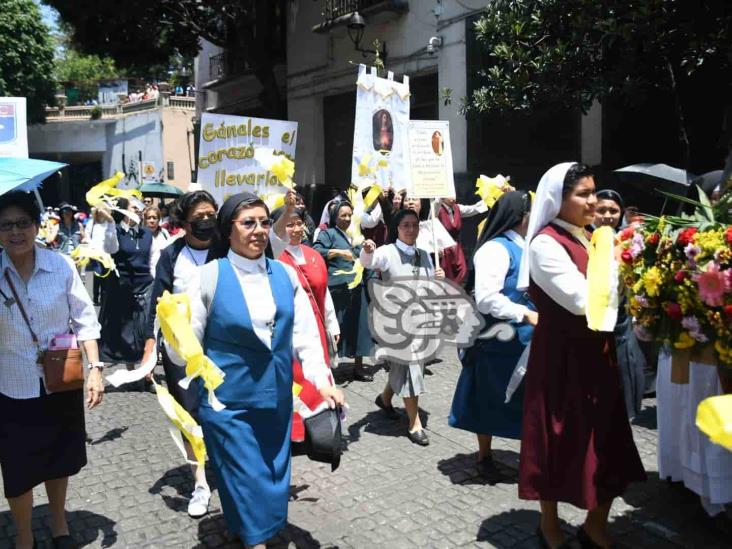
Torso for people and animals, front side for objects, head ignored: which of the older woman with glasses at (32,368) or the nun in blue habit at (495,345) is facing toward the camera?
the older woman with glasses

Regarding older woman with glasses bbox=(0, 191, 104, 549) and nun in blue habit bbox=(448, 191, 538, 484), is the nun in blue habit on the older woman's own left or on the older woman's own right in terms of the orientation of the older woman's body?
on the older woman's own left

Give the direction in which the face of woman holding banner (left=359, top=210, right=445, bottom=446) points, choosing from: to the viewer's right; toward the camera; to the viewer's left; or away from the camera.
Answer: toward the camera

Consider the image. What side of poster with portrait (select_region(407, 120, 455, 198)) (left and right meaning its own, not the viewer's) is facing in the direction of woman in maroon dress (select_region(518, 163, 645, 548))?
front

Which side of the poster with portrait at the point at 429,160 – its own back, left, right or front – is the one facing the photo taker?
front

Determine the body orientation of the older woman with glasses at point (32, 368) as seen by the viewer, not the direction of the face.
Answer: toward the camera

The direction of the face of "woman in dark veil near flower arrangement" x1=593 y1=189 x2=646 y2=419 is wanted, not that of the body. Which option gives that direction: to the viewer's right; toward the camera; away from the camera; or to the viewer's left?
toward the camera

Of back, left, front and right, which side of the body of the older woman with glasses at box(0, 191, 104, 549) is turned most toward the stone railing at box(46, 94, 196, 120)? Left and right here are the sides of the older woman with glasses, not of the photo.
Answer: back

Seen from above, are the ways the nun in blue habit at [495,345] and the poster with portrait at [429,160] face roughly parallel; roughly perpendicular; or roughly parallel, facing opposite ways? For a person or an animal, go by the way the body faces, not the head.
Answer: roughly perpendicular

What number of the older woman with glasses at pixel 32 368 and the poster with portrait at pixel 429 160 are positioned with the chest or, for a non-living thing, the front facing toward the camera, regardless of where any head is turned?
2
